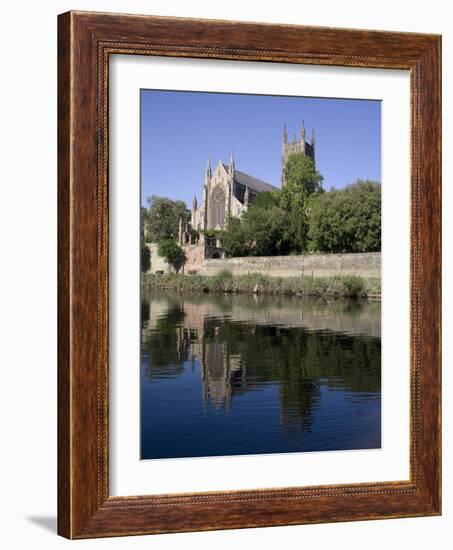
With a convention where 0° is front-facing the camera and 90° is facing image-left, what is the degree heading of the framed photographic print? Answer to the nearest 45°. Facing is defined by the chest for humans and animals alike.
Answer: approximately 315°
